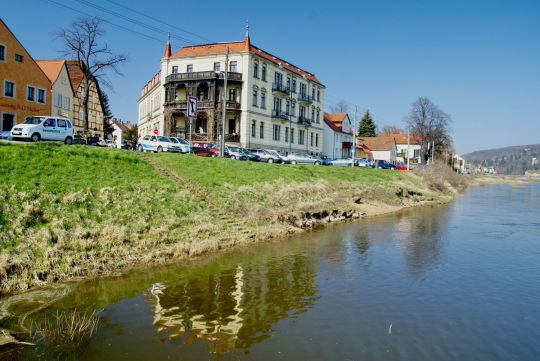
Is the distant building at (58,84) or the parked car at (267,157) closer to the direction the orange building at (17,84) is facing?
the parked car

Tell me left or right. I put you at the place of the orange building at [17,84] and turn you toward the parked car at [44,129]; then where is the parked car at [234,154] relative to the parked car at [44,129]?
left

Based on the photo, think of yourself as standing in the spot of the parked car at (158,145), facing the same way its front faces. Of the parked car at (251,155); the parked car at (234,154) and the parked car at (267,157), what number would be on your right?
0

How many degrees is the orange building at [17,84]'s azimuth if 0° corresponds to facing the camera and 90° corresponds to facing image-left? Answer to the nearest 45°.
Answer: approximately 315°

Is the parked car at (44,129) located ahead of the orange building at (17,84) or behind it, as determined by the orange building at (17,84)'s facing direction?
ahead

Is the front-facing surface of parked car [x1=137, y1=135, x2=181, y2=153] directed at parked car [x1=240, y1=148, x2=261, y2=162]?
no
